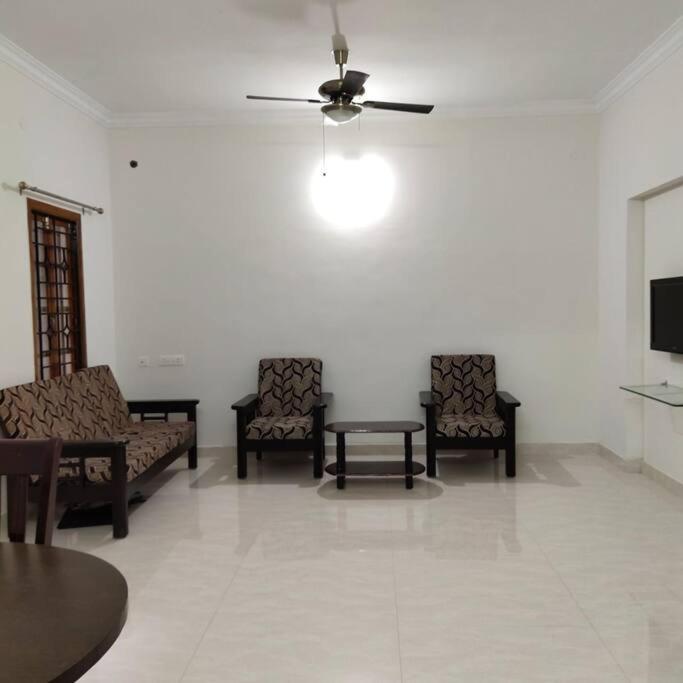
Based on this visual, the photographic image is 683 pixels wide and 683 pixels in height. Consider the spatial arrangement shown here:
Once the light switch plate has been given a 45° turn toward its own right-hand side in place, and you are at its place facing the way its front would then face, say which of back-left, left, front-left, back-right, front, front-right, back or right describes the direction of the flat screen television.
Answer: left

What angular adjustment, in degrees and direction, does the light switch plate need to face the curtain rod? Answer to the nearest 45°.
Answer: approximately 45° to its right

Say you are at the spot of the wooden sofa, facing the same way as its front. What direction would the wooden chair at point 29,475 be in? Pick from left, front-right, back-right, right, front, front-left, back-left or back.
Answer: front-right

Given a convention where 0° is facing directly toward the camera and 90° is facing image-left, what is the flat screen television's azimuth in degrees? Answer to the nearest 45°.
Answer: approximately 45°

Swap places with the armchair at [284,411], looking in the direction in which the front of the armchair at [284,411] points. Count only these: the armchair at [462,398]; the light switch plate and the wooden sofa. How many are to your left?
1

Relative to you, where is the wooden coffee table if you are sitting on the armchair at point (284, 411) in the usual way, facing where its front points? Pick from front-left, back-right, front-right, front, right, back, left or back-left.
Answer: front-left

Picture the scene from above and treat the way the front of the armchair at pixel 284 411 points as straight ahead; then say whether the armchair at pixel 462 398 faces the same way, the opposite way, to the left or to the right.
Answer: the same way

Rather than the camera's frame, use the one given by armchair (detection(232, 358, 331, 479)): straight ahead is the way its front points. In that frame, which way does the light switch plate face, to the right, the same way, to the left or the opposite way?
the same way

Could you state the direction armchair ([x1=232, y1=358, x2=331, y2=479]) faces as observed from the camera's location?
facing the viewer

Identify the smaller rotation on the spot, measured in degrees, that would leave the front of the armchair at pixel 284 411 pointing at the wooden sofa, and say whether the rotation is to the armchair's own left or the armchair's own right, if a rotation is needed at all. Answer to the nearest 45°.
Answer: approximately 45° to the armchair's own right

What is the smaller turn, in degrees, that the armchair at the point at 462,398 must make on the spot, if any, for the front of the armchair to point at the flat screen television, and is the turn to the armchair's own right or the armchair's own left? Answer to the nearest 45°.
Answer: approximately 45° to the armchair's own left

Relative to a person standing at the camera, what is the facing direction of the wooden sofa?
facing the viewer and to the right of the viewer

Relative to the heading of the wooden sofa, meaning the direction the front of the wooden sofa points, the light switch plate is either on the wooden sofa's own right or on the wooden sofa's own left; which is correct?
on the wooden sofa's own left

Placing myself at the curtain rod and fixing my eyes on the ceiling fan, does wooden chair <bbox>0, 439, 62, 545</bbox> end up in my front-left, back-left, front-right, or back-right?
front-right

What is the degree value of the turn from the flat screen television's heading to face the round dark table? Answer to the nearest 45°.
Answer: approximately 45° to its left

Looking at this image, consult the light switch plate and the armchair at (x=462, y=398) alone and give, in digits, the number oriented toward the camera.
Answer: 2
